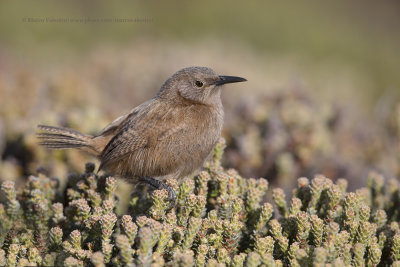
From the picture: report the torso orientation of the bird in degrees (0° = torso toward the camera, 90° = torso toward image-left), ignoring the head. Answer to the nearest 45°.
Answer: approximately 270°
